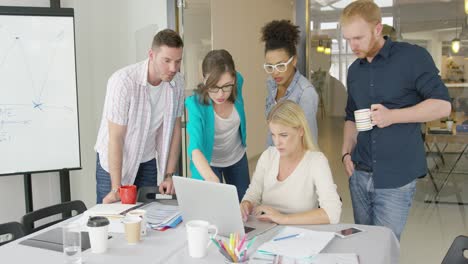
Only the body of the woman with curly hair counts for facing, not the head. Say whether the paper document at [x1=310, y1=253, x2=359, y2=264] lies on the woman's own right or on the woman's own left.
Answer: on the woman's own left

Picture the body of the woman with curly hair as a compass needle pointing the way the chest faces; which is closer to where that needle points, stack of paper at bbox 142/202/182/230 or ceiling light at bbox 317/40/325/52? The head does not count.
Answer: the stack of paper

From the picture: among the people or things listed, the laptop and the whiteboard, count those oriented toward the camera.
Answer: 1

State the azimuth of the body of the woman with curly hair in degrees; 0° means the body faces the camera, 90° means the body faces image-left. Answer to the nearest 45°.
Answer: approximately 45°

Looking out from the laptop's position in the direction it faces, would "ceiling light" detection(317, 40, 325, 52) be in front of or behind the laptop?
in front

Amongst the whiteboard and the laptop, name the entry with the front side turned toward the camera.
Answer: the whiteboard

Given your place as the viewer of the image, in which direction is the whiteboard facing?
facing the viewer

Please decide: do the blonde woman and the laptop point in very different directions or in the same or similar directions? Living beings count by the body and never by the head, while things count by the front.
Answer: very different directions

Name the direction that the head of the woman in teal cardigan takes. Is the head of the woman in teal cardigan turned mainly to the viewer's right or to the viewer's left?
to the viewer's right

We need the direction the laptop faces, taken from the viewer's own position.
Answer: facing away from the viewer and to the right of the viewer

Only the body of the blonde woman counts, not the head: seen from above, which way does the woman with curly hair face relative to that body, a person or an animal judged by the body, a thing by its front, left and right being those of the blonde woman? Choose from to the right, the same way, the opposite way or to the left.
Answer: the same way

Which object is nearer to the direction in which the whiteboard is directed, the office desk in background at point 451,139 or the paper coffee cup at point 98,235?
the paper coffee cup

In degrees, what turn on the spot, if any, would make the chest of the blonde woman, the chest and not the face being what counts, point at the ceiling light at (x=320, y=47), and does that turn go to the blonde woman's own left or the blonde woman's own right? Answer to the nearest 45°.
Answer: approximately 135° to the blonde woman's own right

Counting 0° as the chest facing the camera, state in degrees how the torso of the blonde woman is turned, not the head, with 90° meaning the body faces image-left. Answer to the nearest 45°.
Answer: approximately 45°
